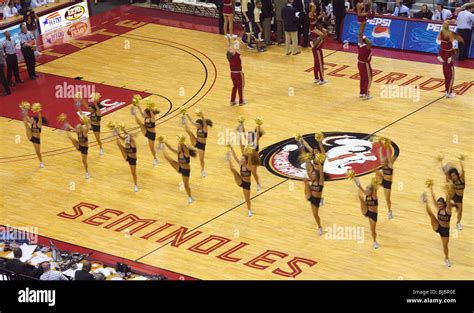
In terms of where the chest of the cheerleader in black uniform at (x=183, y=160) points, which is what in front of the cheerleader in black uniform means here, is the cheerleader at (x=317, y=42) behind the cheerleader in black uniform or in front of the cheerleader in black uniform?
behind

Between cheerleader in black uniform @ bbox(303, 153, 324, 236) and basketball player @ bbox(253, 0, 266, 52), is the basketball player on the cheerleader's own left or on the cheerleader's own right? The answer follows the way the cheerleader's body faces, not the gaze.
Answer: on the cheerleader's own right

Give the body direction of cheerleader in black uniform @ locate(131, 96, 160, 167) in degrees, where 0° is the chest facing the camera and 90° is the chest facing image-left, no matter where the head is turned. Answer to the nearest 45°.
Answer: approximately 45°
